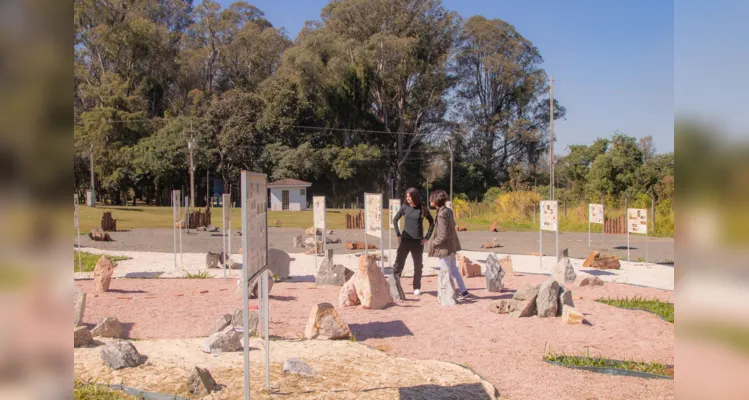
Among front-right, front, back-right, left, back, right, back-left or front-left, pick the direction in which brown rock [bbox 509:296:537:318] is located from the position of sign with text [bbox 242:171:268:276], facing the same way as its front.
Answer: left

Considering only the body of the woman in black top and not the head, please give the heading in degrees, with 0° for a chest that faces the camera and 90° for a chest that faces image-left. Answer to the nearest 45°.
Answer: approximately 0°

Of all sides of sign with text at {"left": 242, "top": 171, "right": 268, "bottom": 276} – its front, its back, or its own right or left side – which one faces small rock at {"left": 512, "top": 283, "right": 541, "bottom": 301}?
left

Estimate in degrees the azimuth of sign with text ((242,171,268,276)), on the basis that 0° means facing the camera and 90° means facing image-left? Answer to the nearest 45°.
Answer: approximately 315°

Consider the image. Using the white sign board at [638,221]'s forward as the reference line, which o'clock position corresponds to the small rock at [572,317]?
The small rock is roughly at 12 o'clock from the white sign board.

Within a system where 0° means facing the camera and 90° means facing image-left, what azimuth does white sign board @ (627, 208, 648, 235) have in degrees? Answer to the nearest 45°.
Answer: approximately 0°

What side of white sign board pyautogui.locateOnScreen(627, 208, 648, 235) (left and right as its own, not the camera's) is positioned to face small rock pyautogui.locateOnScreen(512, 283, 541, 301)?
front

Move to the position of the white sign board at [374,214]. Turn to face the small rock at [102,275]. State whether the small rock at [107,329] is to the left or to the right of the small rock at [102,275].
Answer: left

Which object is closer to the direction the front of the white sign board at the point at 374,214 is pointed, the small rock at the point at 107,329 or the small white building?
the small rock

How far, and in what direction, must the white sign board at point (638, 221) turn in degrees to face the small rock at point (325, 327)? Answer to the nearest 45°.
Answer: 0° — it already faces it

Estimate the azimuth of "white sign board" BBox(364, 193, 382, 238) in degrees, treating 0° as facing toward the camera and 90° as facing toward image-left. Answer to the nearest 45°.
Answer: approximately 45°

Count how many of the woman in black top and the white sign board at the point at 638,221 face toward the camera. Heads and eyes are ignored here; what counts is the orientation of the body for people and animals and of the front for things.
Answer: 2

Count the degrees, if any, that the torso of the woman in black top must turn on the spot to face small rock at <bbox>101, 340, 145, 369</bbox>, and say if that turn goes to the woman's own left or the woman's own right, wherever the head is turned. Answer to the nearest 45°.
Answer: approximately 45° to the woman's own right

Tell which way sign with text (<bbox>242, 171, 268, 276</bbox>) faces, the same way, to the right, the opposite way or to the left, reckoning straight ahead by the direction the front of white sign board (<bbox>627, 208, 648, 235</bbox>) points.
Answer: to the left
